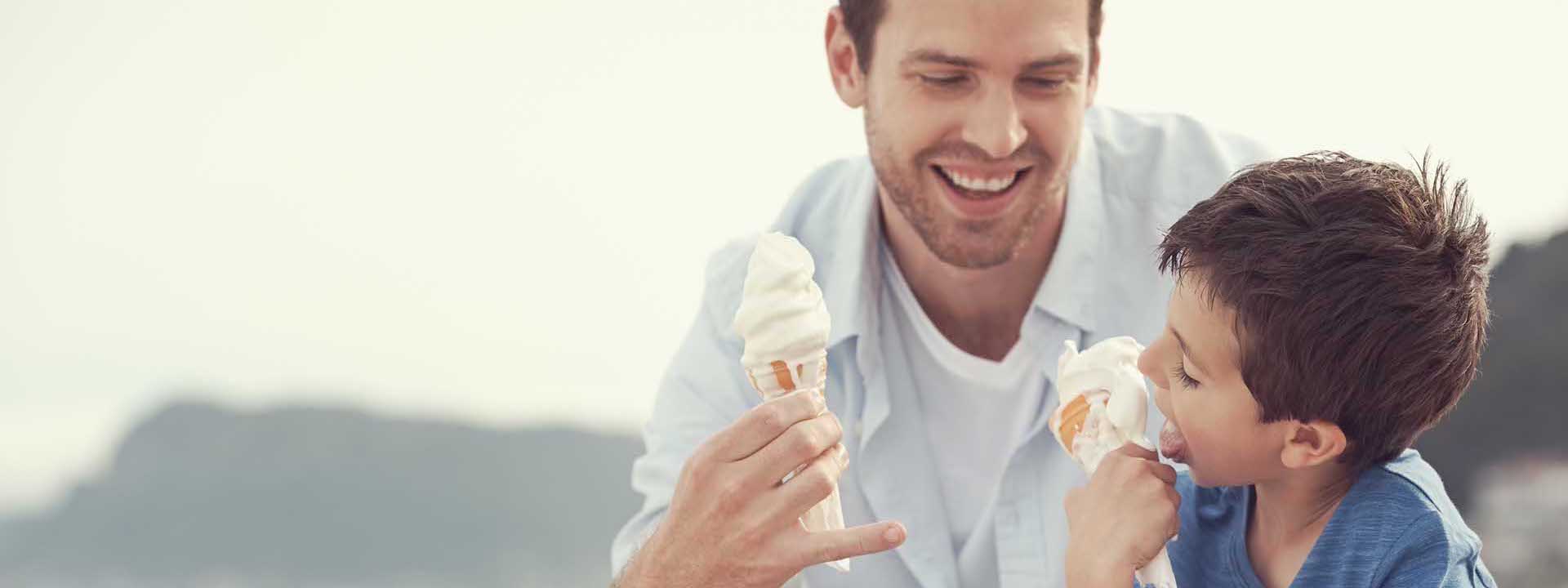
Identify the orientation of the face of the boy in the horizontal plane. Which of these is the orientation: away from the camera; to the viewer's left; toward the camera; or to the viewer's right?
to the viewer's left

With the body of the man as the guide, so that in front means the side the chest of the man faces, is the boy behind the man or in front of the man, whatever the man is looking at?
in front

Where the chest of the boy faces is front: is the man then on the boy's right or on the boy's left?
on the boy's right

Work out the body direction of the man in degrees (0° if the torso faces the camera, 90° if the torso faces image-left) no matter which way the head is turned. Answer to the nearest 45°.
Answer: approximately 0°

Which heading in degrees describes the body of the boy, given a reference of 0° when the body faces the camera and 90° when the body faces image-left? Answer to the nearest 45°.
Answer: approximately 45°
